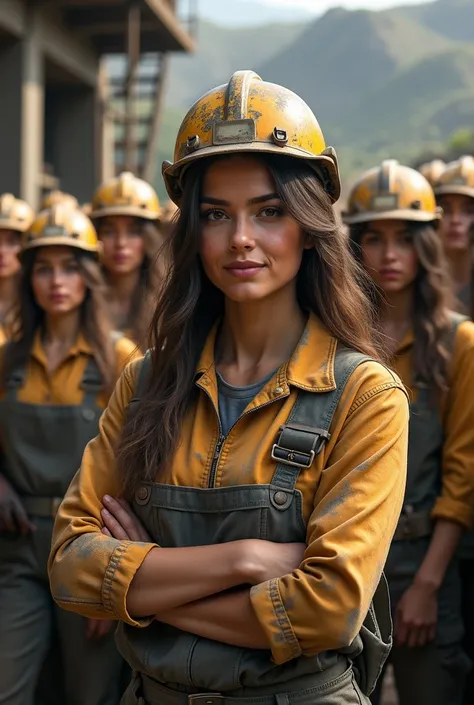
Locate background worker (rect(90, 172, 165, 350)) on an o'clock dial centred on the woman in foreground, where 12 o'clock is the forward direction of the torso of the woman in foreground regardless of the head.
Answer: The background worker is roughly at 4 o'clock from the woman in foreground.

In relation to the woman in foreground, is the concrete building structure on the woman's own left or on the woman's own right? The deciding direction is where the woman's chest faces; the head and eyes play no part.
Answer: on the woman's own right

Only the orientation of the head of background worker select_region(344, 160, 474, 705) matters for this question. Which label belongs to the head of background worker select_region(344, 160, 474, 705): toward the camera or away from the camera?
toward the camera

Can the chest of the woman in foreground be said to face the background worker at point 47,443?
no

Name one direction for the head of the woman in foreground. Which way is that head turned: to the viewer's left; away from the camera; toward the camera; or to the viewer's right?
toward the camera

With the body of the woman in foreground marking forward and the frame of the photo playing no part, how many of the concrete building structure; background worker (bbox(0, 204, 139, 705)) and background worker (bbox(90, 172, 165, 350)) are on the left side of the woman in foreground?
0

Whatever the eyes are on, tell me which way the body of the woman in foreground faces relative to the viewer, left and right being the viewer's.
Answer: facing the viewer and to the left of the viewer

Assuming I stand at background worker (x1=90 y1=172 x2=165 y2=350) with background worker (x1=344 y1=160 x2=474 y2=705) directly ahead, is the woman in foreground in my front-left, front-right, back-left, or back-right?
front-right

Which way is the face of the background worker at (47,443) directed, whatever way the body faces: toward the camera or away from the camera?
toward the camera

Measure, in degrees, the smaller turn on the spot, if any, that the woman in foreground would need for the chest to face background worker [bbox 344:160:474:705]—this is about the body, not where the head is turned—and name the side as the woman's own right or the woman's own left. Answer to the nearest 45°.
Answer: approximately 180°
